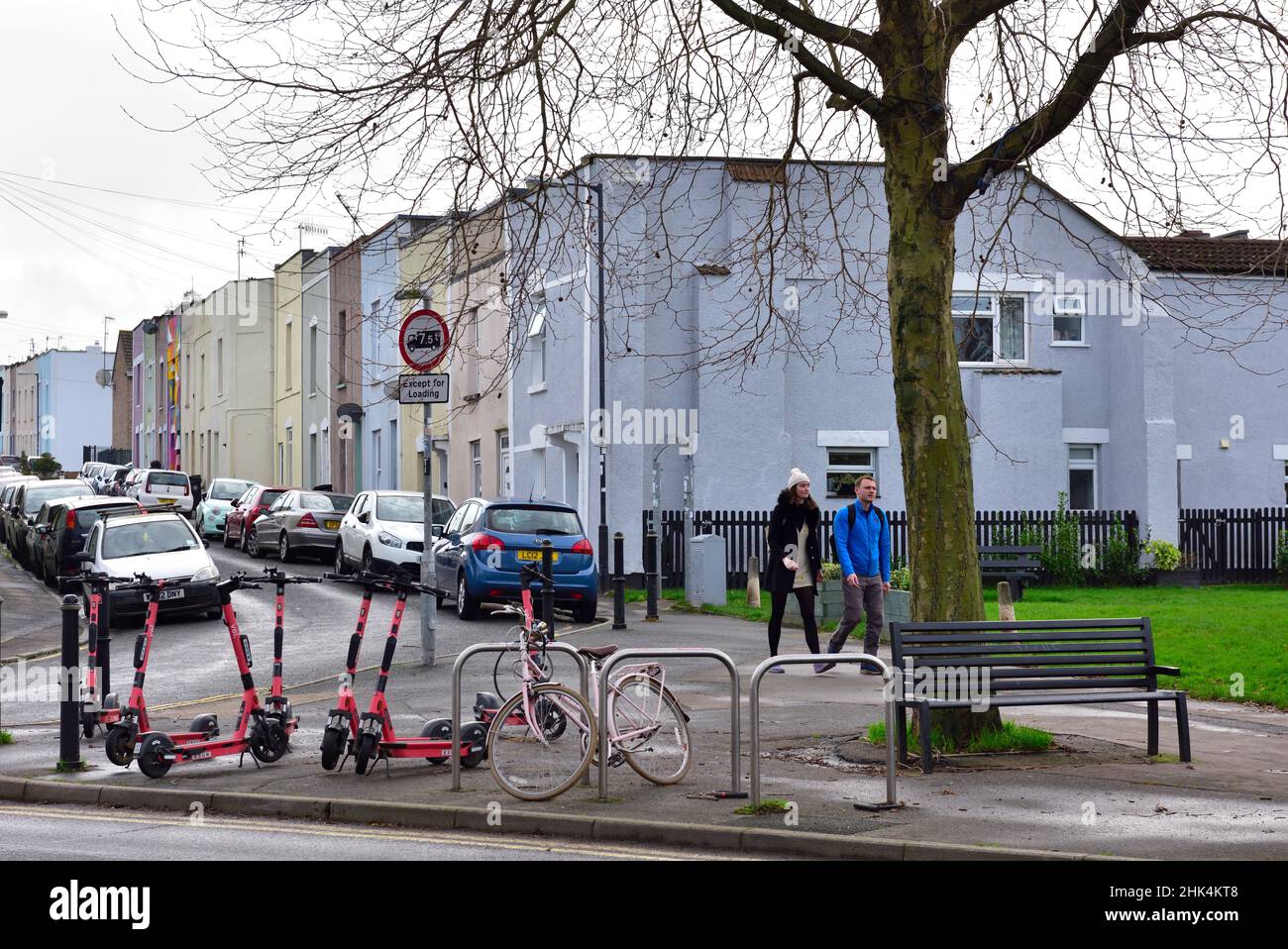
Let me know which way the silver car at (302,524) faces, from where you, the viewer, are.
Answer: facing away from the viewer and to the left of the viewer

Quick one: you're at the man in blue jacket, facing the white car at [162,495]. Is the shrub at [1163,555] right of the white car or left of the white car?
right

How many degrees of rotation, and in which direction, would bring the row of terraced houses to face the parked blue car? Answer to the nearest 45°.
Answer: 0° — it already faces it

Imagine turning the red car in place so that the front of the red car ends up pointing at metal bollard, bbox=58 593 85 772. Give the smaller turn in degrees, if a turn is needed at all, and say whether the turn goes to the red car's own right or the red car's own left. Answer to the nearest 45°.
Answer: approximately 135° to the red car's own left

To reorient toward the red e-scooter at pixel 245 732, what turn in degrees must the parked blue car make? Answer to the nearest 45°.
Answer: approximately 135° to its left

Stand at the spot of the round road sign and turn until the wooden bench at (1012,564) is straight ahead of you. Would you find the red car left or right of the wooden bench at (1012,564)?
left

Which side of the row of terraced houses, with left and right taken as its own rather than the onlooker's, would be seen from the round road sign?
front

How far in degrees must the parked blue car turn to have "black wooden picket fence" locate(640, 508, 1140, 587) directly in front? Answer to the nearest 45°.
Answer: approximately 90° to its right

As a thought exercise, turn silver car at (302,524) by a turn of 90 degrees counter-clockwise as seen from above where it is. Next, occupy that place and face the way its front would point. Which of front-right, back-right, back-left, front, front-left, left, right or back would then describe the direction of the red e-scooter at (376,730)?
front-left

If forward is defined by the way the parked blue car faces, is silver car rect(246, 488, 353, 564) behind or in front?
in front

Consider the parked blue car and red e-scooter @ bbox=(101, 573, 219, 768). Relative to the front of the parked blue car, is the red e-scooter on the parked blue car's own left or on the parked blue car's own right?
on the parked blue car's own left

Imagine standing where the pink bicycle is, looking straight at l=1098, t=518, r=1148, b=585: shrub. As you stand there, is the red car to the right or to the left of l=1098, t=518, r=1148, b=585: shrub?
left
